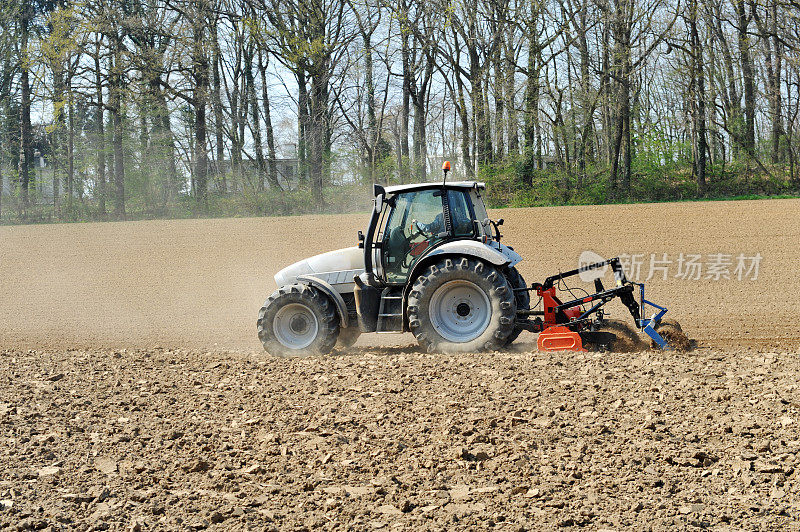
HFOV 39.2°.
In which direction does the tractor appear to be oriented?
to the viewer's left

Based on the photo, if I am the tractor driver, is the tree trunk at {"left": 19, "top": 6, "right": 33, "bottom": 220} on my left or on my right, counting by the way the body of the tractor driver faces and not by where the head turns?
on my right

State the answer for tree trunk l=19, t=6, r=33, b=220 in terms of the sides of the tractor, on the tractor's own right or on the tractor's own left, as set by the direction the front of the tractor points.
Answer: on the tractor's own right

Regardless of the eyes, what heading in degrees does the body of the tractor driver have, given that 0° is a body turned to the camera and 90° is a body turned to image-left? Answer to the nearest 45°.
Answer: approximately 90°

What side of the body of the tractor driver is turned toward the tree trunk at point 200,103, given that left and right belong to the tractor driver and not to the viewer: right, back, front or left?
right
